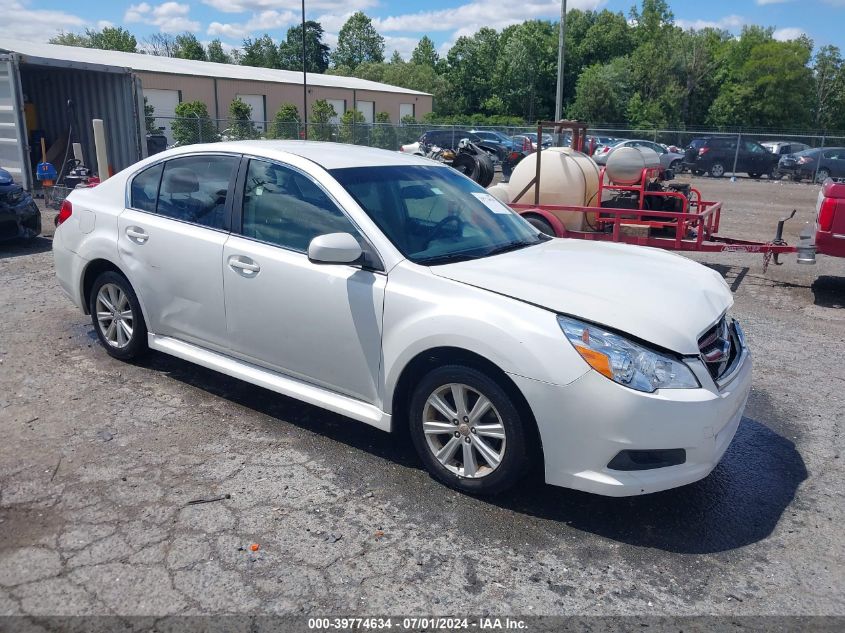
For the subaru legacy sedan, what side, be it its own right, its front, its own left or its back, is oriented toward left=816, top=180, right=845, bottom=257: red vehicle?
left

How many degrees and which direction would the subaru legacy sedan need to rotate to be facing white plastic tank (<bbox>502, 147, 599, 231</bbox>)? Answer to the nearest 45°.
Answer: approximately 135° to its left

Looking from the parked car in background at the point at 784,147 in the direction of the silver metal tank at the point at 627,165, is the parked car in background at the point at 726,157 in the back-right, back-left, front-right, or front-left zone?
front-right

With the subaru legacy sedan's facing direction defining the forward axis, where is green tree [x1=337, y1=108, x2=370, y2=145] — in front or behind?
behind

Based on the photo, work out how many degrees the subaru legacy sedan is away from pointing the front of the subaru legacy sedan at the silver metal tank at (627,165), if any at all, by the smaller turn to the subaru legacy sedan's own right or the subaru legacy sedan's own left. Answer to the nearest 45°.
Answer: approximately 90° to the subaru legacy sedan's own left

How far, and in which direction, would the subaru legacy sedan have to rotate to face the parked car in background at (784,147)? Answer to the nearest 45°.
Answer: approximately 90° to its left

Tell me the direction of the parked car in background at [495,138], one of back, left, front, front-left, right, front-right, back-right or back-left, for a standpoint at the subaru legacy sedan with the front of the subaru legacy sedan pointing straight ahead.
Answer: back-left

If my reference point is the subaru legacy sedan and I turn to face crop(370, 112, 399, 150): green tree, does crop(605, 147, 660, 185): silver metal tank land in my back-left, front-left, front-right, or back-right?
front-right

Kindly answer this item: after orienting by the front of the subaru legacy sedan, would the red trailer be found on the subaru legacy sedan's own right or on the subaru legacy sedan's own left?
on the subaru legacy sedan's own left

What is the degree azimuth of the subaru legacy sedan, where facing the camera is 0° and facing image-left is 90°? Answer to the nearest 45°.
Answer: approximately 315°

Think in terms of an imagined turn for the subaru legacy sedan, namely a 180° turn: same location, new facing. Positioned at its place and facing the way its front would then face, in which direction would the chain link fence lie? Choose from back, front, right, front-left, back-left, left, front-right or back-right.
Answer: front-right

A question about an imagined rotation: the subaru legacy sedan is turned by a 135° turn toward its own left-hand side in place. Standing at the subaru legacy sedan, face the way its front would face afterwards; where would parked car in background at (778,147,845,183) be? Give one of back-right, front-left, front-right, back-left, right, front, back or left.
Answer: front-right
